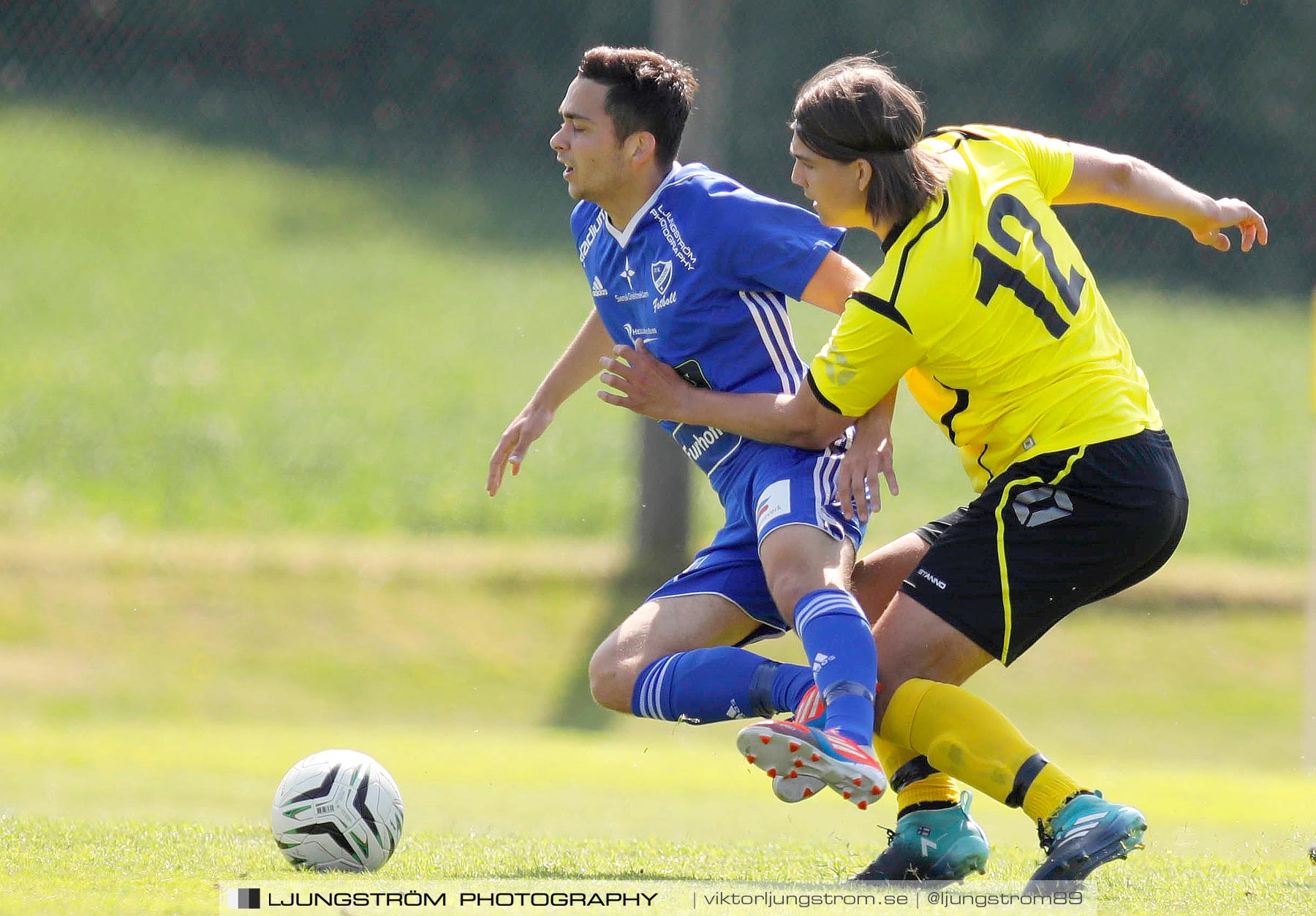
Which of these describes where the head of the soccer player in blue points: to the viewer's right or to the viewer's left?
to the viewer's left

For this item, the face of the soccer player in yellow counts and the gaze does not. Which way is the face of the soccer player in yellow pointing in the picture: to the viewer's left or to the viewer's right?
to the viewer's left

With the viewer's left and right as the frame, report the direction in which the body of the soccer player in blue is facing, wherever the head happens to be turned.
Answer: facing the viewer and to the left of the viewer
